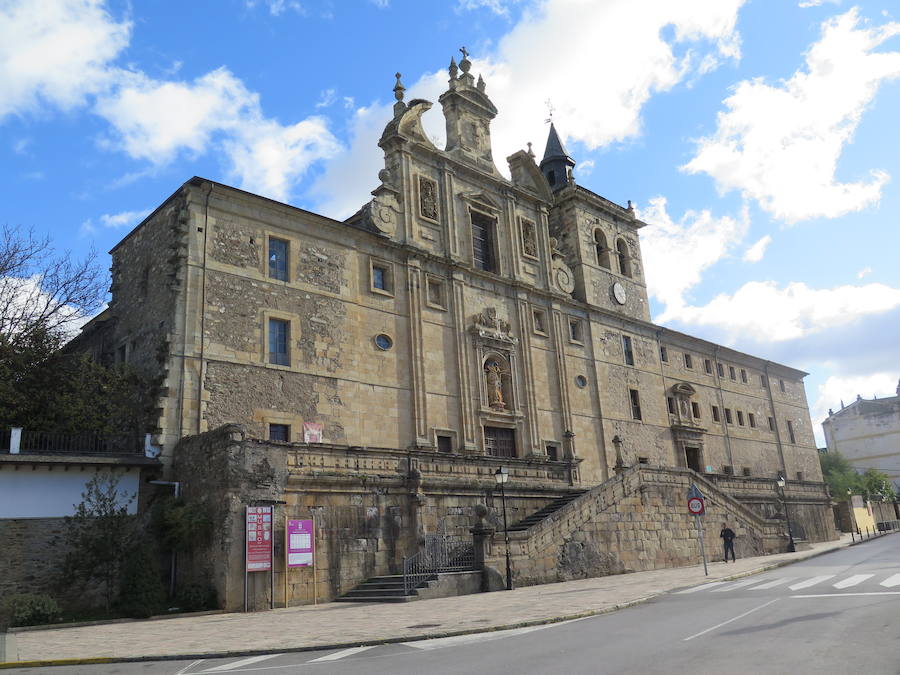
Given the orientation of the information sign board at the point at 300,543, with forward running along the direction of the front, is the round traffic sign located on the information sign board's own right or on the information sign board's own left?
on the information sign board's own left

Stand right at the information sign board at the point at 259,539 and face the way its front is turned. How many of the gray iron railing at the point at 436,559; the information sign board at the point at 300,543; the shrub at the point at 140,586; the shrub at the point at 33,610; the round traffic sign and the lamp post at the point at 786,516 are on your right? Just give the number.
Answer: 2

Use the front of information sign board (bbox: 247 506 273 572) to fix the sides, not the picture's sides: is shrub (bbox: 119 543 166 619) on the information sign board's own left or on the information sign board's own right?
on the information sign board's own right

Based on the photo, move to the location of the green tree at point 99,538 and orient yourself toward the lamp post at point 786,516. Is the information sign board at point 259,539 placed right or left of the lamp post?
right

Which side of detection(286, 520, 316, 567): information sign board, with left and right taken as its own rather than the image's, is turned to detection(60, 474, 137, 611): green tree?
right

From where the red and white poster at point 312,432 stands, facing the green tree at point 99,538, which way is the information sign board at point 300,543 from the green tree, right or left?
left

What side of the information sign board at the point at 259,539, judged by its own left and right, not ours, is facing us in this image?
front

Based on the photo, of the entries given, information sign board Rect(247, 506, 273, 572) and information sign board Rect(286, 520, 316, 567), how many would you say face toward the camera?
2

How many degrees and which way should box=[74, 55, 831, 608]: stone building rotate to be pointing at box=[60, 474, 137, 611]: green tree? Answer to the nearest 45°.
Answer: approximately 90° to its right

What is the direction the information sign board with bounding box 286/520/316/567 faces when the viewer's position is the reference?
facing the viewer

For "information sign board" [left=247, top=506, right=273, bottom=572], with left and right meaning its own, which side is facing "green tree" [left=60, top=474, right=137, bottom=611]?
right

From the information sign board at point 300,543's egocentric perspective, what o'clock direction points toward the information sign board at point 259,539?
the information sign board at point 259,539 is roughly at 2 o'clock from the information sign board at point 300,543.
